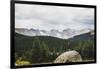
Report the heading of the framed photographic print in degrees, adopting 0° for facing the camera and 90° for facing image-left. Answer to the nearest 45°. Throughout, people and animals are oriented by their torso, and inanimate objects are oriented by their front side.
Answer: approximately 315°
